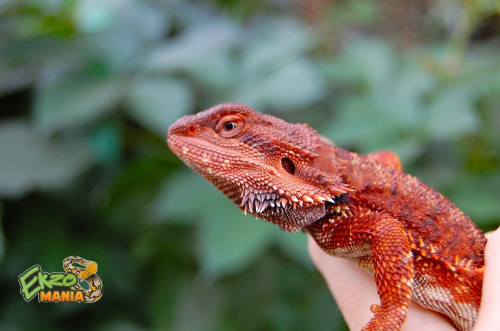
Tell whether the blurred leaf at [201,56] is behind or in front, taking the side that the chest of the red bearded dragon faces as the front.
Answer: in front

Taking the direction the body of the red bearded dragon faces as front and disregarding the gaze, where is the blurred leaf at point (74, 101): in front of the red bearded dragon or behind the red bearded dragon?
in front

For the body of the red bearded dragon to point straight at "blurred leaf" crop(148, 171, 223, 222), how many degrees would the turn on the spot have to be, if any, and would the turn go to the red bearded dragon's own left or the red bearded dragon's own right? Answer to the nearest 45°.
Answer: approximately 45° to the red bearded dragon's own right

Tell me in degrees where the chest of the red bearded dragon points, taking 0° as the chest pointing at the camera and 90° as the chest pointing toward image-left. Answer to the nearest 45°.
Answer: approximately 90°
